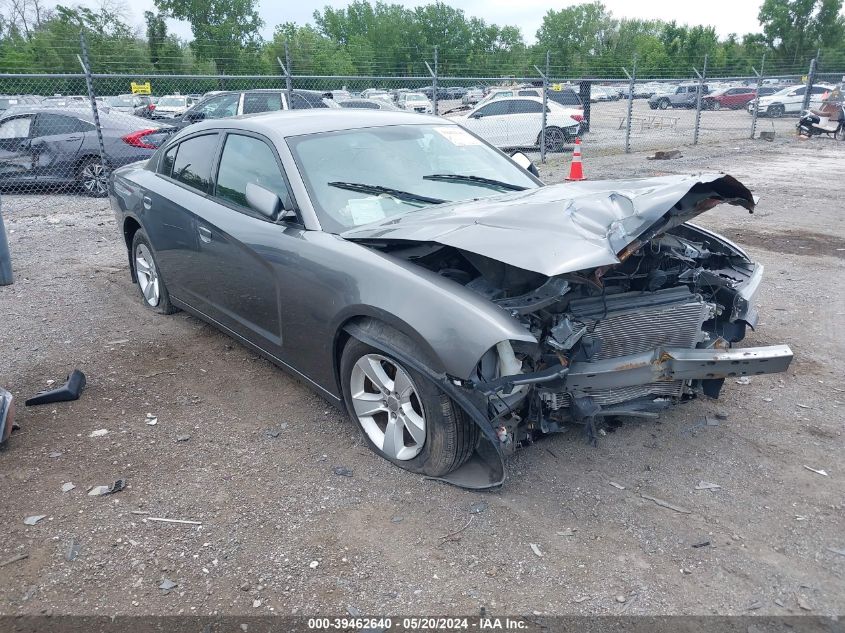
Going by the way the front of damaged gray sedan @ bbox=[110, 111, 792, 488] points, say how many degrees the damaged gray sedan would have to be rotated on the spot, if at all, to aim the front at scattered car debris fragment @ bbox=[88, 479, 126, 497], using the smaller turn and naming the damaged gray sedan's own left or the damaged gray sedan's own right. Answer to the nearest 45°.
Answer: approximately 135° to the damaged gray sedan's own right

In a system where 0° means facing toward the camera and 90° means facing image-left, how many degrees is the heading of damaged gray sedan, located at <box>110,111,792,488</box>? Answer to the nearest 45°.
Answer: approximately 315°

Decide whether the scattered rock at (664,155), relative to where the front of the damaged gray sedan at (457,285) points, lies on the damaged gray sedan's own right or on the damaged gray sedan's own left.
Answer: on the damaged gray sedan's own left

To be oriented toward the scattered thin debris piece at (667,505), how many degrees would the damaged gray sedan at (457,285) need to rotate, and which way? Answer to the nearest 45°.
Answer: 0° — it already faces it

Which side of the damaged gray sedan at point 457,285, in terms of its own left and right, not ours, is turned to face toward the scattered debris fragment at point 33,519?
right

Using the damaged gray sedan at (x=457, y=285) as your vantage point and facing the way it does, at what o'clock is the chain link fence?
The chain link fence is roughly at 7 o'clock from the damaged gray sedan.

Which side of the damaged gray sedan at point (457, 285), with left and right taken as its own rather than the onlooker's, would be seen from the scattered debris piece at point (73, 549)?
right

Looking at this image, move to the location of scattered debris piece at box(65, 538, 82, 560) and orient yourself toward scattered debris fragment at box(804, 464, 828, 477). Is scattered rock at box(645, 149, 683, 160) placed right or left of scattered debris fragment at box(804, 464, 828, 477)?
left
